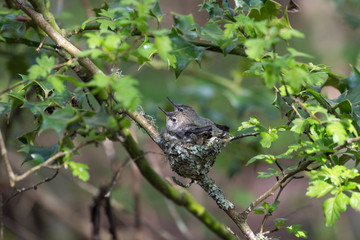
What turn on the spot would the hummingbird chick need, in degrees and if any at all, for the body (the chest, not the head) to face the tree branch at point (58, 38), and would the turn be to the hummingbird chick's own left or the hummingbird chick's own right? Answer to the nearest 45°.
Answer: approximately 45° to the hummingbird chick's own left

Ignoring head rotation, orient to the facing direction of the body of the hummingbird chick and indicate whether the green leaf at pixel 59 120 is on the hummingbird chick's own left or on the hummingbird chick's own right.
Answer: on the hummingbird chick's own left

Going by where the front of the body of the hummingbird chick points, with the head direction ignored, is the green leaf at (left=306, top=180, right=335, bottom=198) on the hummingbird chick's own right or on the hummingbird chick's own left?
on the hummingbird chick's own left

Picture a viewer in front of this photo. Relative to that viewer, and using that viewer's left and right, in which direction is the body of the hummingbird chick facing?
facing to the left of the viewer
